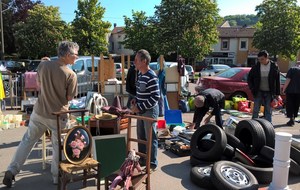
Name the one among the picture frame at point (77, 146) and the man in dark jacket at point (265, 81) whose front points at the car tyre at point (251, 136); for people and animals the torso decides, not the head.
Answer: the man in dark jacket

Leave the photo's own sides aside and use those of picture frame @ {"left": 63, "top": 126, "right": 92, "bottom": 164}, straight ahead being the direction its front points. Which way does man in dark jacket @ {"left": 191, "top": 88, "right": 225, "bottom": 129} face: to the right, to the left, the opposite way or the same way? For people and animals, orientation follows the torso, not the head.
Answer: to the right

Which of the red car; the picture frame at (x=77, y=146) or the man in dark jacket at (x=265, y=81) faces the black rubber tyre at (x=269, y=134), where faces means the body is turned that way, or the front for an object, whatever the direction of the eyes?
the man in dark jacket

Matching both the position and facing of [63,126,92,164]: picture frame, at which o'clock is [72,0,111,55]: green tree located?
The green tree is roughly at 6 o'clock from the picture frame.

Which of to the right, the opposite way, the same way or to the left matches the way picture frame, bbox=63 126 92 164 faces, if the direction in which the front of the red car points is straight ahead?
to the right

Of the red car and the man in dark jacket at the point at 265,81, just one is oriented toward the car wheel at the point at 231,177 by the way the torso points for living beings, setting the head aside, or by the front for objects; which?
the man in dark jacket

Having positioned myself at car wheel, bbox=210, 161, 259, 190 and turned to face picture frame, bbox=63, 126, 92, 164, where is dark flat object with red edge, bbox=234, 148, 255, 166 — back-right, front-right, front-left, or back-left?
back-right

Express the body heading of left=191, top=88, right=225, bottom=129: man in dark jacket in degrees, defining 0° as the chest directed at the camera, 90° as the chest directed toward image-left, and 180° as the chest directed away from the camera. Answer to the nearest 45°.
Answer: approximately 45°

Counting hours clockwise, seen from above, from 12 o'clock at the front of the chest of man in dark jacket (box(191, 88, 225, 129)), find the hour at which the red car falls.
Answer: The red car is roughly at 5 o'clock from the man in dark jacket.

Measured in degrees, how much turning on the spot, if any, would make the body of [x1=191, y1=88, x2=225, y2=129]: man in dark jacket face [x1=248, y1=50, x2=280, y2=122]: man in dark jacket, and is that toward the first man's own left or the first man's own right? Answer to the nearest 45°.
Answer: approximately 180°

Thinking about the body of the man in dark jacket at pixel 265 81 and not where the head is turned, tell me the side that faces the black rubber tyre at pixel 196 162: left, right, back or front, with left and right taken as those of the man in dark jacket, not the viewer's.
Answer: front
